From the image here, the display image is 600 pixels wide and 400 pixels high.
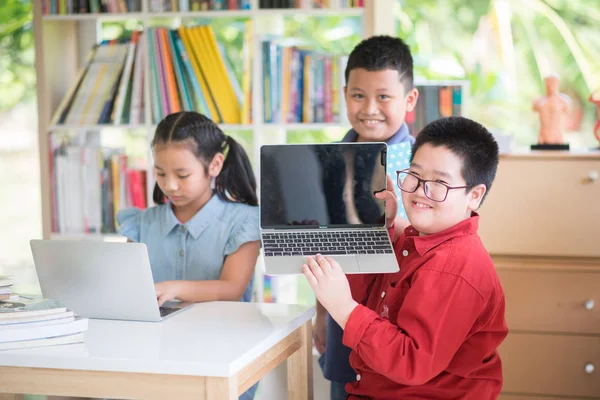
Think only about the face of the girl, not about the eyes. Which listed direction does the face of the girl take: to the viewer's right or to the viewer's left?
to the viewer's left

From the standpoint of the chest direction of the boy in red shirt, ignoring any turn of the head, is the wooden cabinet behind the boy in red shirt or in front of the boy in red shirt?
behind

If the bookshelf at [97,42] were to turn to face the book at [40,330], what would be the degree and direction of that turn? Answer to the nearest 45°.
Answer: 0° — it already faces it

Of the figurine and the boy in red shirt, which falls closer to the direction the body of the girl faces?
the boy in red shirt

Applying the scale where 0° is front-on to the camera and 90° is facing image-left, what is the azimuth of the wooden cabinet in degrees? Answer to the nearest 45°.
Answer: approximately 0°

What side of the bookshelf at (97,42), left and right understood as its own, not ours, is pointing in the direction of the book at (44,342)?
front

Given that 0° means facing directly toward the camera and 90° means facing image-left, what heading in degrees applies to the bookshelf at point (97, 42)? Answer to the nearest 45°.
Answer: approximately 0°

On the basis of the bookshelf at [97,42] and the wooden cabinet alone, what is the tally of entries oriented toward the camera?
2

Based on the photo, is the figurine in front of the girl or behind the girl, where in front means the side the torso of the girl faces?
behind

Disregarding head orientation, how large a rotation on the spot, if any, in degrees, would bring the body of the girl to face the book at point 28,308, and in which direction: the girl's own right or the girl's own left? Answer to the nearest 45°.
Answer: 0° — they already face it

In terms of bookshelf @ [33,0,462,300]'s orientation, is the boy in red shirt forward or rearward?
forward

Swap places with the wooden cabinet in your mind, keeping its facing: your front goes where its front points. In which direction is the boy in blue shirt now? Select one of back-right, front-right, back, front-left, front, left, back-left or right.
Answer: front-right

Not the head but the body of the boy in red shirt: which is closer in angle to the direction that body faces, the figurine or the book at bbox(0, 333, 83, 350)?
the book
